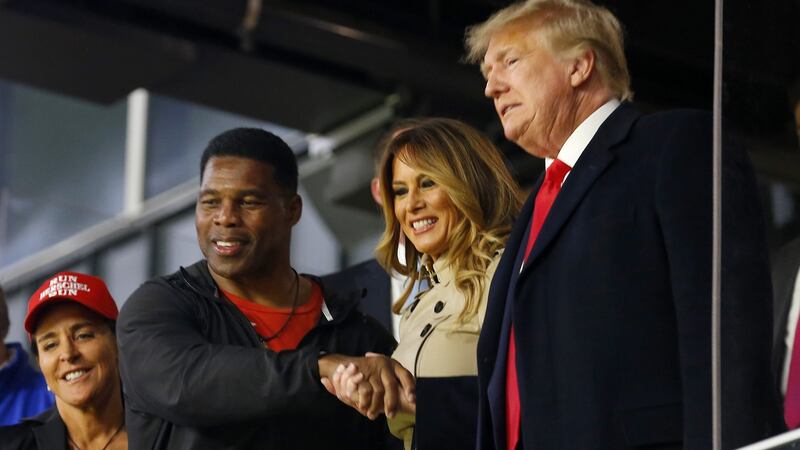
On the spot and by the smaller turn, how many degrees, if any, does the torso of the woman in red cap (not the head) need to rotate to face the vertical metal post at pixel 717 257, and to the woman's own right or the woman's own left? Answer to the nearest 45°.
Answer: approximately 45° to the woman's own left

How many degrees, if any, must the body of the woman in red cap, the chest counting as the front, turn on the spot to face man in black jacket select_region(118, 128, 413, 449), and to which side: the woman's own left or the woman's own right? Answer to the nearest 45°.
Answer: approximately 45° to the woman's own left

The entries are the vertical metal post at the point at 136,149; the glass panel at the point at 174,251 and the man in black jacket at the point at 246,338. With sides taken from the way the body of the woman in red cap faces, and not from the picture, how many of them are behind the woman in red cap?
2

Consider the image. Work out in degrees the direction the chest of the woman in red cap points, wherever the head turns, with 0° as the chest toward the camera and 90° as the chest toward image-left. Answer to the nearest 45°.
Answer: approximately 0°

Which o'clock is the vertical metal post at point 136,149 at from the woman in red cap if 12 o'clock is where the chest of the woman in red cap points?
The vertical metal post is roughly at 6 o'clock from the woman in red cap.

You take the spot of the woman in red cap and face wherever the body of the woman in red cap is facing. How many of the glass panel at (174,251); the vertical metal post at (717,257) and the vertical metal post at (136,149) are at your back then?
2

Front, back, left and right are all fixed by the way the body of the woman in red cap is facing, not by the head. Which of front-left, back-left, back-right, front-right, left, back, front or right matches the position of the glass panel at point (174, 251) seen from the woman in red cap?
back

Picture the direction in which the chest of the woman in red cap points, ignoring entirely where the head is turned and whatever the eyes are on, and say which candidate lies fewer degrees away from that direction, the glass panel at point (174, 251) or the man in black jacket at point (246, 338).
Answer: the man in black jacket

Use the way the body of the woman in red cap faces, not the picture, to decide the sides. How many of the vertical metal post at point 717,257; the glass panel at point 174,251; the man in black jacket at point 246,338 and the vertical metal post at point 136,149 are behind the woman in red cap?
2
